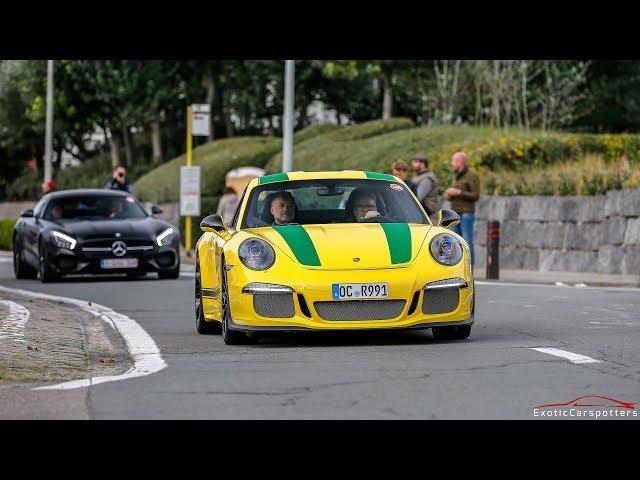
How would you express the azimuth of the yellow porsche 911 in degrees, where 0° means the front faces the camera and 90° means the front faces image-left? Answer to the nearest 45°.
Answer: approximately 0°

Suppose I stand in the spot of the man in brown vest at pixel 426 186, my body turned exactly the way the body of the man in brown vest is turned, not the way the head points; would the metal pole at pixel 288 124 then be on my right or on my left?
on my right

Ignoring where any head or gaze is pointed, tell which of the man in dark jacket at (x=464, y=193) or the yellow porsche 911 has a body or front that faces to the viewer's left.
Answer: the man in dark jacket

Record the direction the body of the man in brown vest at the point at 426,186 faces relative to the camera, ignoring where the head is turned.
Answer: to the viewer's left

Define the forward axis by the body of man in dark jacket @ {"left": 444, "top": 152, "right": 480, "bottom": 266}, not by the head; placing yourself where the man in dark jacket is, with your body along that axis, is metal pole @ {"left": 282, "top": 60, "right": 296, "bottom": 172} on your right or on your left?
on your right

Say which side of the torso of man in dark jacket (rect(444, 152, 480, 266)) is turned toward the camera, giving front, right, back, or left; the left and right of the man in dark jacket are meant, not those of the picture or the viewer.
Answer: left

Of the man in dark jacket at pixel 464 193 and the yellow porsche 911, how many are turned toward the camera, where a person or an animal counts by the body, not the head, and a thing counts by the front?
1
